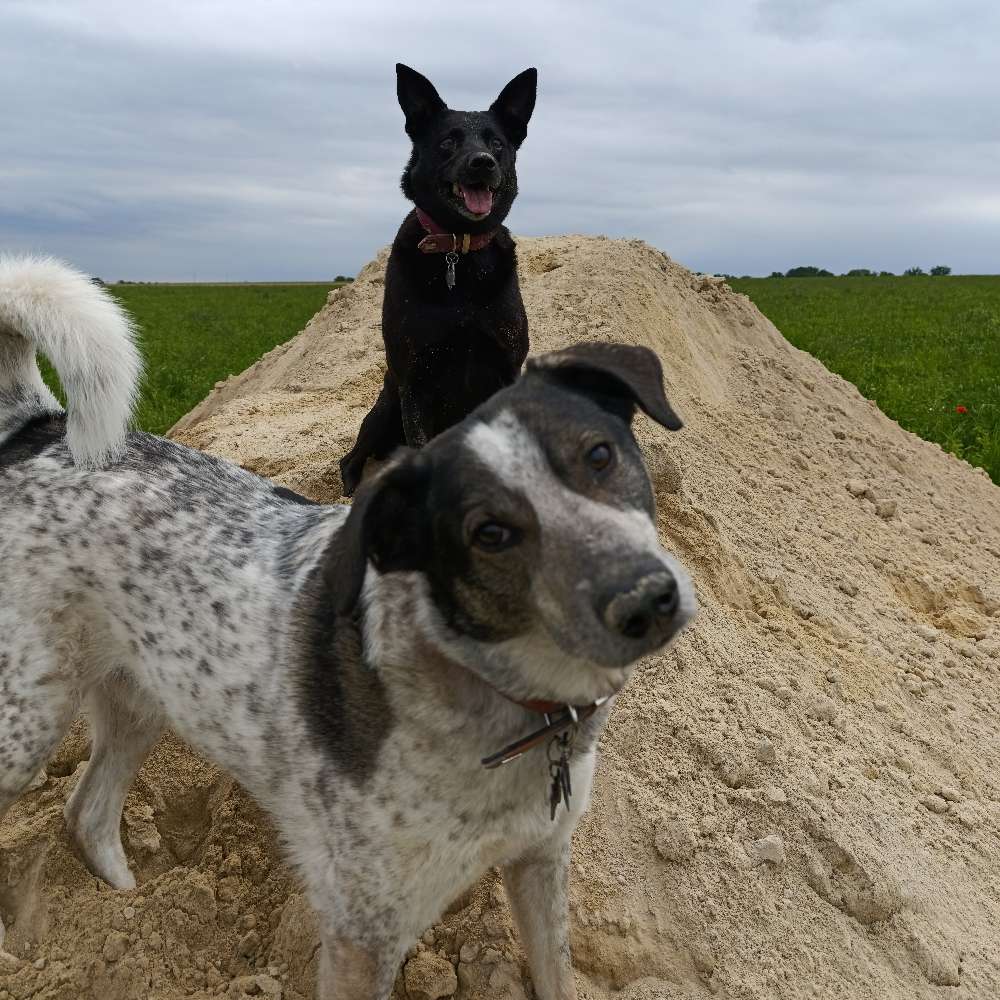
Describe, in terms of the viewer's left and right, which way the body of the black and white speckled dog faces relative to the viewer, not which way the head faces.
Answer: facing the viewer and to the right of the viewer

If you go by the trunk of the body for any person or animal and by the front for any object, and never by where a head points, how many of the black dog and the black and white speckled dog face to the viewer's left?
0

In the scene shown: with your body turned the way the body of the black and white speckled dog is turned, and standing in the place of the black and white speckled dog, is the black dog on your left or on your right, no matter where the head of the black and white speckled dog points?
on your left

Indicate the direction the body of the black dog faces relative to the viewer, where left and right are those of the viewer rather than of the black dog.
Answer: facing the viewer

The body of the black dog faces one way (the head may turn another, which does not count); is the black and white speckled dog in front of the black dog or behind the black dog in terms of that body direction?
in front
